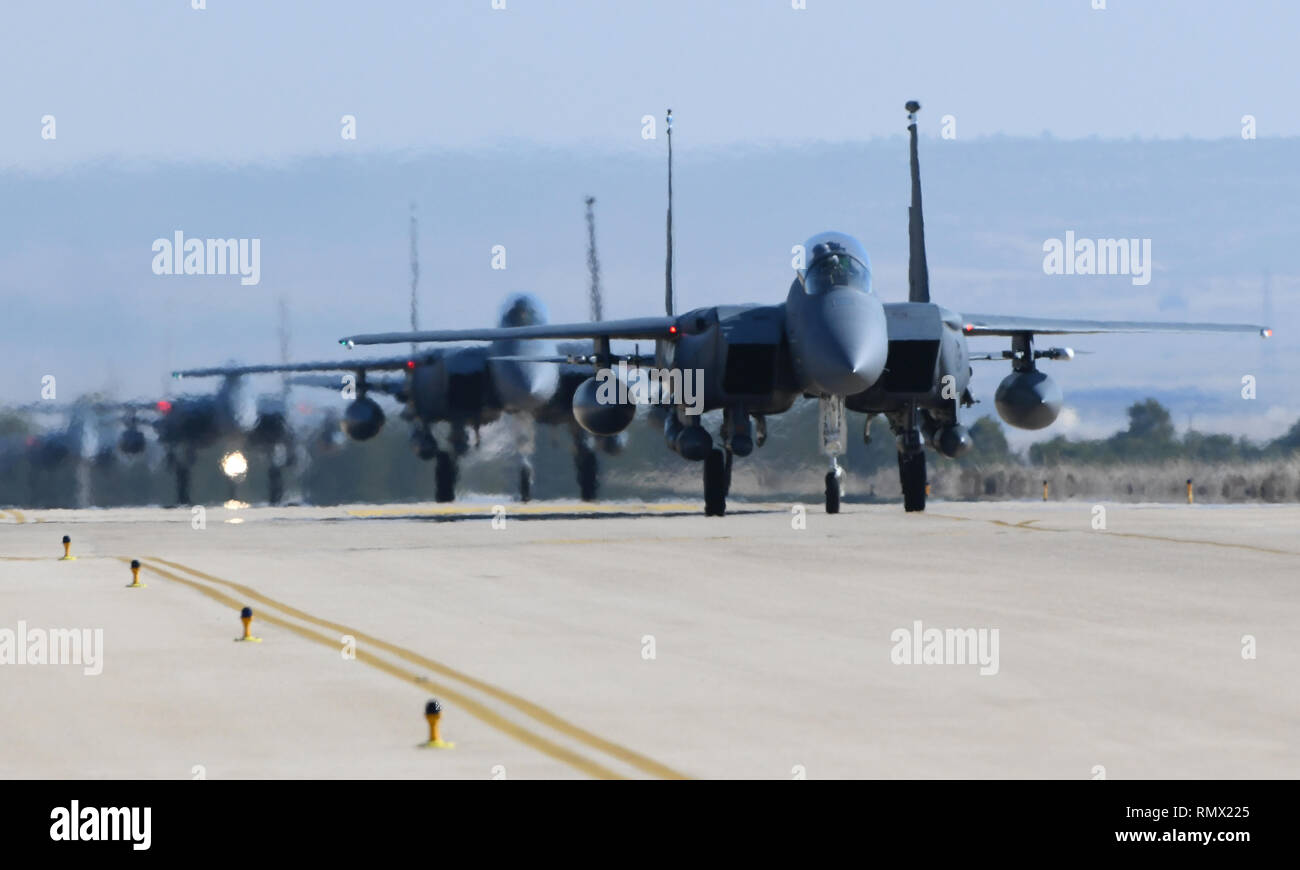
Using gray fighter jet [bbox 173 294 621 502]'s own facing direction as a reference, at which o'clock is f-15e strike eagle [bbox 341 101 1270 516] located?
The f-15e strike eagle is roughly at 11 o'clock from the gray fighter jet.

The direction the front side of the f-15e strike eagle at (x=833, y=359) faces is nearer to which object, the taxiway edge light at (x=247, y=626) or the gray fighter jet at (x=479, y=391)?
the taxiway edge light

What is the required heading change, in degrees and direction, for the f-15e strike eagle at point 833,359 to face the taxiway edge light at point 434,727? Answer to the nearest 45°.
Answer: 0° — it already faces it

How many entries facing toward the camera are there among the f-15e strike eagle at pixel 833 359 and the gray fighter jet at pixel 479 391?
2

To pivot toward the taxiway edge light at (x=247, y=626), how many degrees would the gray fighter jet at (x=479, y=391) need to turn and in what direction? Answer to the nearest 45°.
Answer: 0° — it already faces it

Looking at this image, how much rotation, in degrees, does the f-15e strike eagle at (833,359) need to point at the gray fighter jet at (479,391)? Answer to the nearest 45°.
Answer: approximately 135° to its right

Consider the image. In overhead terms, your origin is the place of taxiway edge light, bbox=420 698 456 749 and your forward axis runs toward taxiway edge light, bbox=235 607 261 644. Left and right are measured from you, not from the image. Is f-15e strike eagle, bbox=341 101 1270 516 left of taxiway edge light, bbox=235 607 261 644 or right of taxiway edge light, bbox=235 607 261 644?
right

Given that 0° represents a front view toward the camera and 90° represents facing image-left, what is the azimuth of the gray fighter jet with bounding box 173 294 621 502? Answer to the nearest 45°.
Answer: approximately 0°
